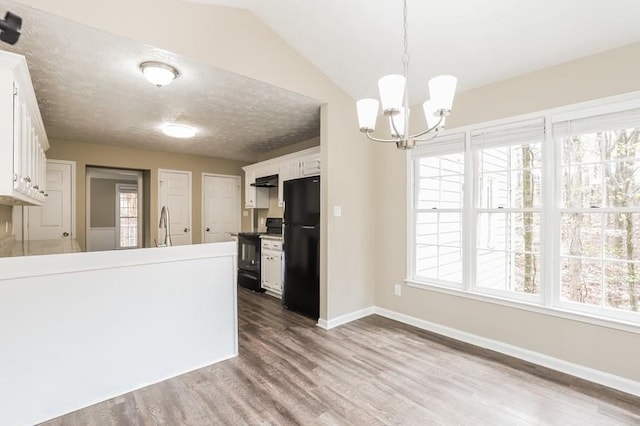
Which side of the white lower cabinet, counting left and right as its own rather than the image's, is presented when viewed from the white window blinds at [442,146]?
left

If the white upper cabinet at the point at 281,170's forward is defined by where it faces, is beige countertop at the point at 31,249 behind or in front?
in front

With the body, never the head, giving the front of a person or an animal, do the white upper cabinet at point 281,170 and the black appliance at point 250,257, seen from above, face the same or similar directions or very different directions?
same or similar directions

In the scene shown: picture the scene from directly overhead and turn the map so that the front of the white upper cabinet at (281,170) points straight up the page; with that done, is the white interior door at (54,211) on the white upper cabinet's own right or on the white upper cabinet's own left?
on the white upper cabinet's own right

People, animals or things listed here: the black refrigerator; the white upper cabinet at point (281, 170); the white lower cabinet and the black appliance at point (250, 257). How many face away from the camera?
0

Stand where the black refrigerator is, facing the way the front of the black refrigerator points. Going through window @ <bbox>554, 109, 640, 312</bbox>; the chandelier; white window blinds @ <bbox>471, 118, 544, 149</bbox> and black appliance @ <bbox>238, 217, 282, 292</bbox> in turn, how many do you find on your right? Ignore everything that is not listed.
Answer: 1

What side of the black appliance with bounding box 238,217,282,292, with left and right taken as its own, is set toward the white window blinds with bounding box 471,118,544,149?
left

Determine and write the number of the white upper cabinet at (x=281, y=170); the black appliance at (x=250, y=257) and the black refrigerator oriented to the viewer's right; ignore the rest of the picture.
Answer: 0

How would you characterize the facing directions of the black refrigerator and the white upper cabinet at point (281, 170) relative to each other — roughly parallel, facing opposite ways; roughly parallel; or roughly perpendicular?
roughly parallel

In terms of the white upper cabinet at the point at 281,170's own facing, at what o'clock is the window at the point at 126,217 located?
The window is roughly at 3 o'clock from the white upper cabinet.

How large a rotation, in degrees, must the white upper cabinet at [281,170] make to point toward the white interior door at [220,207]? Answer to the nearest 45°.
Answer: approximately 90° to its right

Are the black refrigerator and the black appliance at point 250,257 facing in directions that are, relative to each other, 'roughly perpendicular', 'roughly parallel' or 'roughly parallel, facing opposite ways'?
roughly parallel

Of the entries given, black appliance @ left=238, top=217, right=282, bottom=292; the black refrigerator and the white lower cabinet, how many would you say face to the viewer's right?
0

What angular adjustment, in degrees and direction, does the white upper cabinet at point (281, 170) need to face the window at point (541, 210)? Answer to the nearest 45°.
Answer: approximately 90° to its left

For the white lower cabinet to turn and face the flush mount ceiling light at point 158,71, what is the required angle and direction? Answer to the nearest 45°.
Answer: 0° — it already faces it

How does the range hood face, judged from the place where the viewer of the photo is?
facing the viewer and to the left of the viewer
